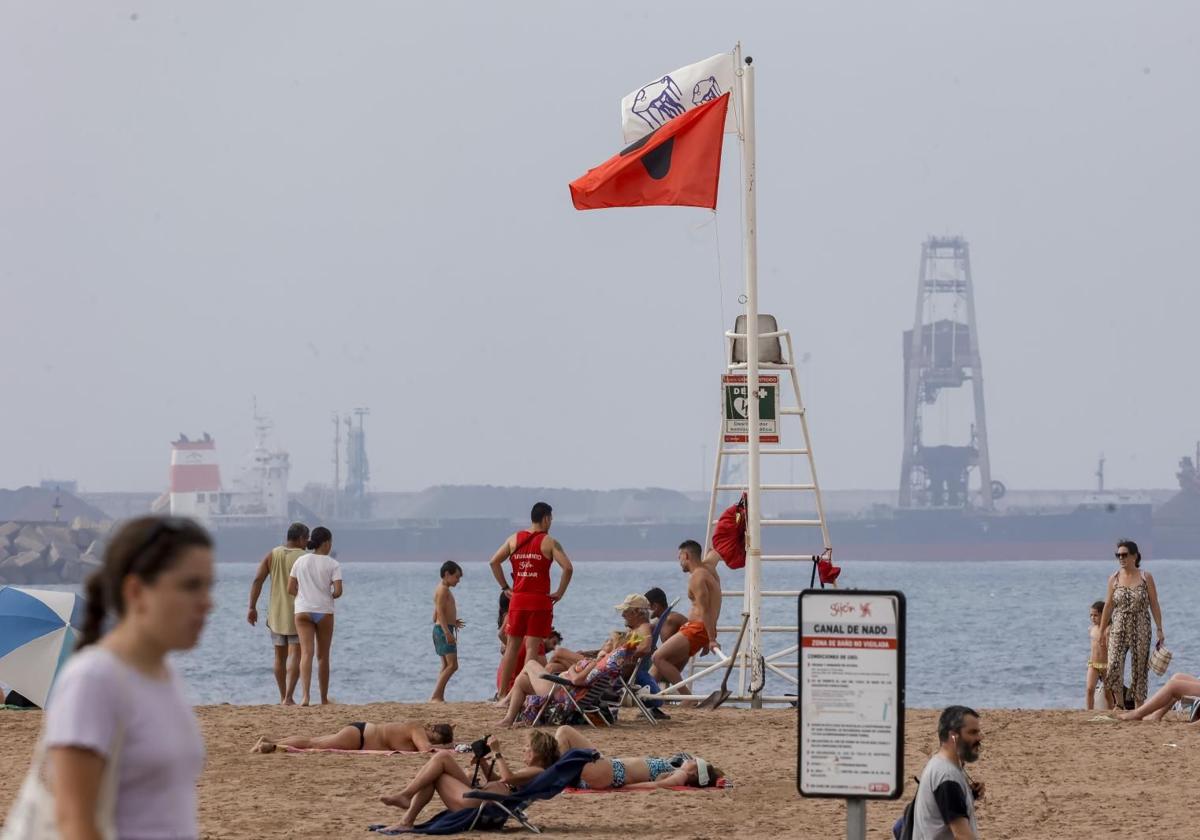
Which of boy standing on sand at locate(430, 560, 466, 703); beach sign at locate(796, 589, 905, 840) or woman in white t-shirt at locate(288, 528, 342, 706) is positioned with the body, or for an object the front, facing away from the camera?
the woman in white t-shirt

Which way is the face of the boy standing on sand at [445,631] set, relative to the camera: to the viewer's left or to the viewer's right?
to the viewer's right

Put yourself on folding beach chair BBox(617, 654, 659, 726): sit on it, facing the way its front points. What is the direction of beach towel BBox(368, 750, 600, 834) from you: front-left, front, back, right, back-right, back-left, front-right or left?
left

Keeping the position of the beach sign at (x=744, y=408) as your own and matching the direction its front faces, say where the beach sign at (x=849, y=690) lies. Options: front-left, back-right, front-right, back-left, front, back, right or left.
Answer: front

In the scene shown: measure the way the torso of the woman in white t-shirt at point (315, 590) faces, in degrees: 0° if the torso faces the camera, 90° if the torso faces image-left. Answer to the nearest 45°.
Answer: approximately 180°

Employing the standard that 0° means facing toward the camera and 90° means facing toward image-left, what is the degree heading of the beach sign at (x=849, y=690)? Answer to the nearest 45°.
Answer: approximately 0°

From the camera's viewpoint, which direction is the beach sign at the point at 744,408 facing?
toward the camera

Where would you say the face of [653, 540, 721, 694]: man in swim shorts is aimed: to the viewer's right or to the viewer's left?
to the viewer's left

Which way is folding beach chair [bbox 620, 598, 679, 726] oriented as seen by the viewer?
to the viewer's left

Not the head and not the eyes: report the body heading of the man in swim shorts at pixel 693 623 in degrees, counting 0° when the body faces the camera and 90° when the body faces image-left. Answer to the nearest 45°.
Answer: approximately 90°

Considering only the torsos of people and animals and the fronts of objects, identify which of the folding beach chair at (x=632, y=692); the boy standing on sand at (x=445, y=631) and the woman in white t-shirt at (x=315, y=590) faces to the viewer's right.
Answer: the boy standing on sand

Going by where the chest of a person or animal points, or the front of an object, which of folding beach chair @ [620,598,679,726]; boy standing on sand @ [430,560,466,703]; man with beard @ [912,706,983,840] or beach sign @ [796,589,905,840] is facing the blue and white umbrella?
the folding beach chair

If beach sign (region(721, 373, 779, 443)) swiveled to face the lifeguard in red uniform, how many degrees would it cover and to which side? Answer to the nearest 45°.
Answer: approximately 45° to its right

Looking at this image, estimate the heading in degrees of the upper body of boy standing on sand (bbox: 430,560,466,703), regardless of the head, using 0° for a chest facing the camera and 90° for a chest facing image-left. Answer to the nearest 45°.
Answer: approximately 270°

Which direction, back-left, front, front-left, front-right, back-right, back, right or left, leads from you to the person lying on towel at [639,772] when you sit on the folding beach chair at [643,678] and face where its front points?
left
